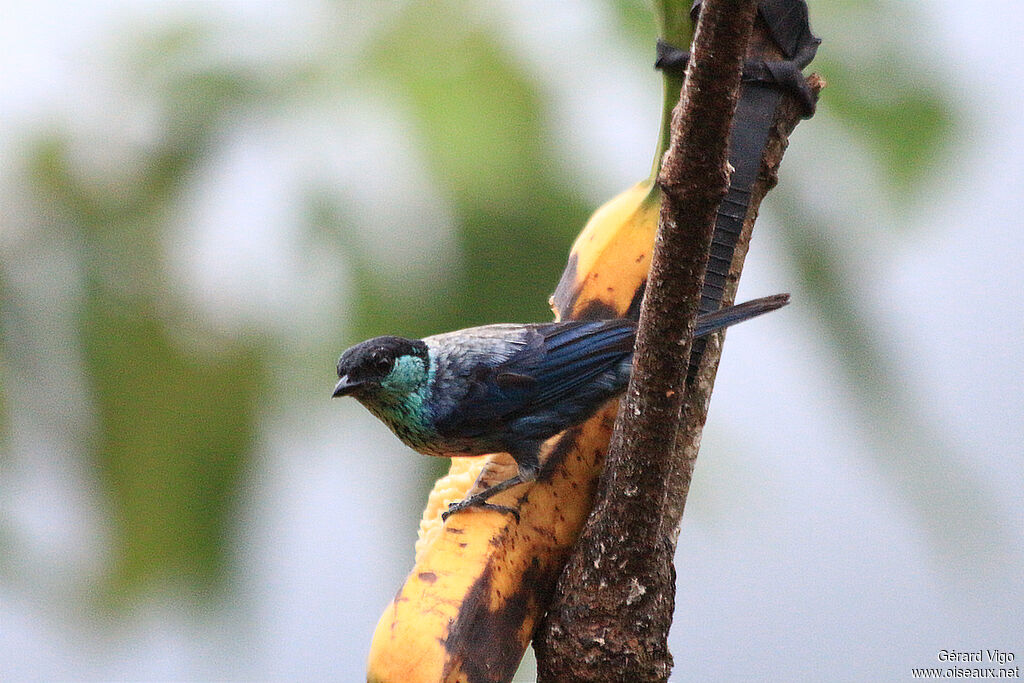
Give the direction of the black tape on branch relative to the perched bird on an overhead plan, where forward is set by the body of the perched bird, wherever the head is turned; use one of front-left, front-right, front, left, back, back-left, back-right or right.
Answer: back-left

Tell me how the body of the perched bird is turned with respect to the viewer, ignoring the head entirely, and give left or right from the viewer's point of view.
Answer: facing to the left of the viewer
